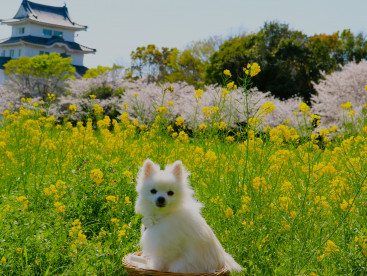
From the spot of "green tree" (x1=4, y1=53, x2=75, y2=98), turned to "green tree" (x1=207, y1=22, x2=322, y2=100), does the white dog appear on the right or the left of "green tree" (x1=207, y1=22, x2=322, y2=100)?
right

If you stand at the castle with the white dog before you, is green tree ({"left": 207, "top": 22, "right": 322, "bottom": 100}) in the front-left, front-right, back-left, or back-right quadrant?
front-left

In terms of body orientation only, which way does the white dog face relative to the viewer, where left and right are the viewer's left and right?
facing the viewer and to the left of the viewer

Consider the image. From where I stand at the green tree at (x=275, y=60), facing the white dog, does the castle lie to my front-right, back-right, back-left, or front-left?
back-right

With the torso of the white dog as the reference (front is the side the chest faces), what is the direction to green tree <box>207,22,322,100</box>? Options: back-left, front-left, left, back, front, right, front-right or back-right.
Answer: back-right

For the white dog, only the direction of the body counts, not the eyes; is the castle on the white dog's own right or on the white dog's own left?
on the white dog's own right

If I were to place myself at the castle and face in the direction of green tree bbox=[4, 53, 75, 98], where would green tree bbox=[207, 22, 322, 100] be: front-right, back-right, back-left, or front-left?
front-left

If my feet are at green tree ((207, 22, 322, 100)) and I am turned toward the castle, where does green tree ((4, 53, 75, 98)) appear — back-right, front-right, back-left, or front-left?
front-left
